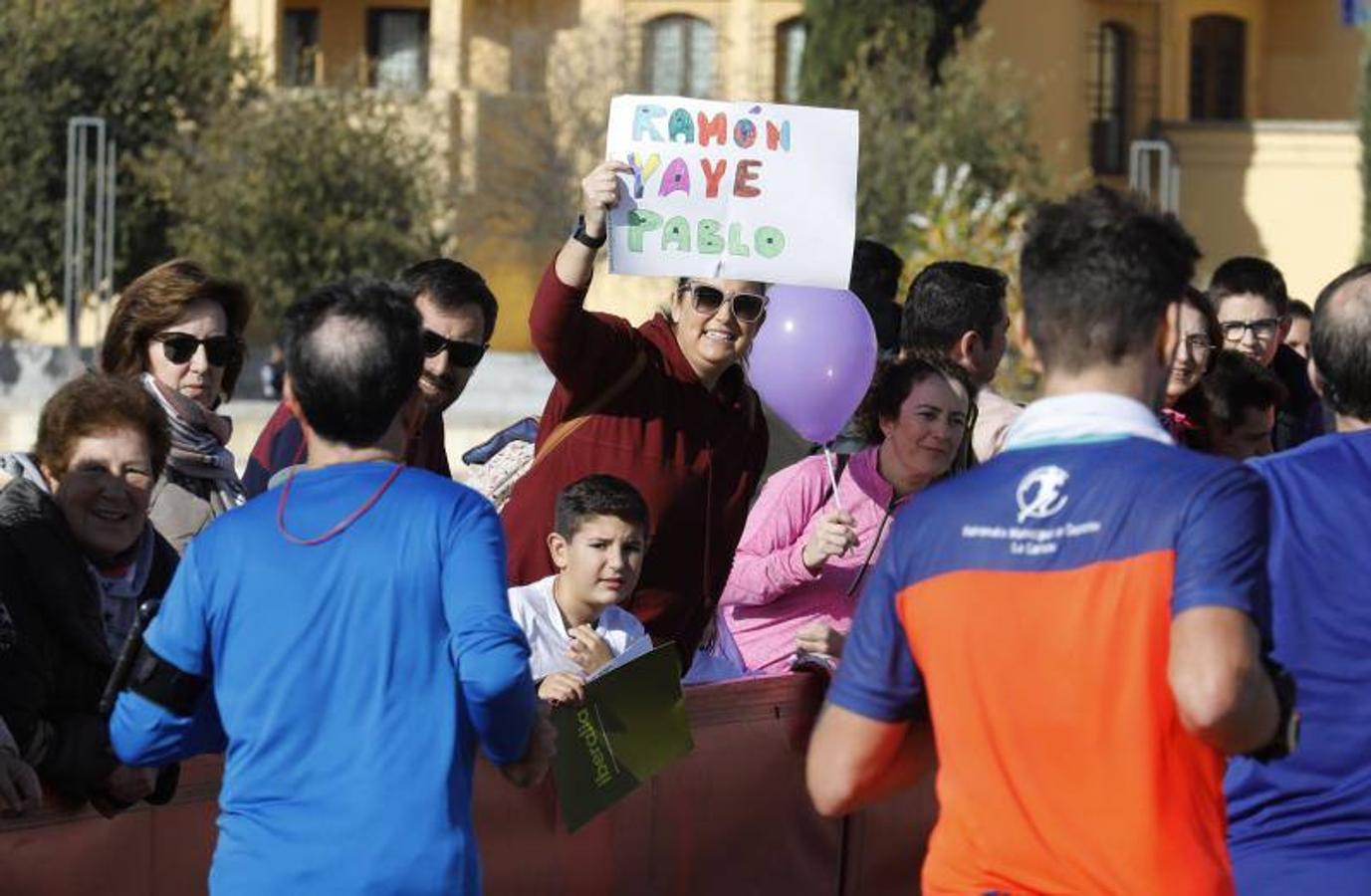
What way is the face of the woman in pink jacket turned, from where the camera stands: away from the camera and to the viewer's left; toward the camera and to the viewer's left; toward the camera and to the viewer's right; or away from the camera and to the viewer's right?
toward the camera and to the viewer's right

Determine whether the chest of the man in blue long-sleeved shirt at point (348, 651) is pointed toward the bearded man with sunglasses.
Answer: yes

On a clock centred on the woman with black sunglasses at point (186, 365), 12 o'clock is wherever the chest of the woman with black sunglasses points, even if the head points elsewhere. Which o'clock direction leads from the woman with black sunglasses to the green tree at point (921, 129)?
The green tree is roughly at 8 o'clock from the woman with black sunglasses.

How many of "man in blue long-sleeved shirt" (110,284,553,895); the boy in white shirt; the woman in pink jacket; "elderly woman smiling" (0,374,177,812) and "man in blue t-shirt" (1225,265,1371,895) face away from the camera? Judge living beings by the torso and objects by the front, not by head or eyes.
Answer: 2

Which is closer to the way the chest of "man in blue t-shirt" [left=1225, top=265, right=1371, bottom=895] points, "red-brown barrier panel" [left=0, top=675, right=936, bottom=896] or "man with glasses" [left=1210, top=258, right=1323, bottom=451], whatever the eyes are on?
the man with glasses

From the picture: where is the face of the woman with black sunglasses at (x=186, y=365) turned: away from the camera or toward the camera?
toward the camera

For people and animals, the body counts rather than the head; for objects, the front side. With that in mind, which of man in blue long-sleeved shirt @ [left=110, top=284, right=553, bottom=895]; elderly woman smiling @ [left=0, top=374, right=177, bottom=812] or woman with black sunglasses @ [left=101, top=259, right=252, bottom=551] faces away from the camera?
the man in blue long-sleeved shirt

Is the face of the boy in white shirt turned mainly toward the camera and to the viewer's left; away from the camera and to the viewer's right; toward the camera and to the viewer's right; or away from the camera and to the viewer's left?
toward the camera and to the viewer's right

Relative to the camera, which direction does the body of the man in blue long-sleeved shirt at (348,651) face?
away from the camera

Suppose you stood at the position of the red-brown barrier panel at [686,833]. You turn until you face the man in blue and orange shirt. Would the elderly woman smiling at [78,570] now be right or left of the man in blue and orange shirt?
right

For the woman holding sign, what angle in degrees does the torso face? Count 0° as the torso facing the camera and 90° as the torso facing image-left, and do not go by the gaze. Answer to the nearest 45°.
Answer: approximately 315°

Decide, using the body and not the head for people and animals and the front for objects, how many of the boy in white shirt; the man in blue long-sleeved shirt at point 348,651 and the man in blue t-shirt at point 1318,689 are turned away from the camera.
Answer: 2

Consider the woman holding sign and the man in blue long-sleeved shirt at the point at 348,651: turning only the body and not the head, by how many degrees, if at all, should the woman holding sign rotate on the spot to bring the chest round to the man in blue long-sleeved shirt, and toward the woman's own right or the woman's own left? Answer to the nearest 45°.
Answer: approximately 45° to the woman's own right

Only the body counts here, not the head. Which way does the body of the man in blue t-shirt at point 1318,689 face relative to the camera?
away from the camera

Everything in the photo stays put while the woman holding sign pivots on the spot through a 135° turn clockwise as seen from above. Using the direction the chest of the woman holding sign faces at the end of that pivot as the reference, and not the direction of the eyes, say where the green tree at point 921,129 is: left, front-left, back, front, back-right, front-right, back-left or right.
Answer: right

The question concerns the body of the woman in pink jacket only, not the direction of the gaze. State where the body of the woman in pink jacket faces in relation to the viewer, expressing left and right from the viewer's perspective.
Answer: facing the viewer and to the right of the viewer

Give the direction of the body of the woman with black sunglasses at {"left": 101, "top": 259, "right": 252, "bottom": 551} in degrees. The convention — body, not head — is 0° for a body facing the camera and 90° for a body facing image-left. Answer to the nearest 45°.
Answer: approximately 315°

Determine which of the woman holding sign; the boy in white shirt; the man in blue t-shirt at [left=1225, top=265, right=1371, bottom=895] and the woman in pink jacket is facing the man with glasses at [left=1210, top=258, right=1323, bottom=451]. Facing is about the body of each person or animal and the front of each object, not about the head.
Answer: the man in blue t-shirt

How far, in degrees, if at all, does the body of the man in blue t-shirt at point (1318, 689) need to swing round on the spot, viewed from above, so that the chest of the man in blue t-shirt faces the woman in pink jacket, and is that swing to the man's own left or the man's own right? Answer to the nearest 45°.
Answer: approximately 45° to the man's own left

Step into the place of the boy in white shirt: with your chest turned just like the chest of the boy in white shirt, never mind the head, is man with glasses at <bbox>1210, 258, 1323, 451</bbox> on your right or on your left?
on your left

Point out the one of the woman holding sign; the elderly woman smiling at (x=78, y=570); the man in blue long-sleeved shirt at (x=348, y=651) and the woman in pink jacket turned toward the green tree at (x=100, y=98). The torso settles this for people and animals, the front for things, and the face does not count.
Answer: the man in blue long-sleeved shirt

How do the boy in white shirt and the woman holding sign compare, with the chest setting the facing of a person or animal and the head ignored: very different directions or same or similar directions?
same or similar directions

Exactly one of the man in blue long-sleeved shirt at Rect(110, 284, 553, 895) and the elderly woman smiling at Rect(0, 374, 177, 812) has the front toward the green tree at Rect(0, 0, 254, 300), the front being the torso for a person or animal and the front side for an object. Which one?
the man in blue long-sleeved shirt
